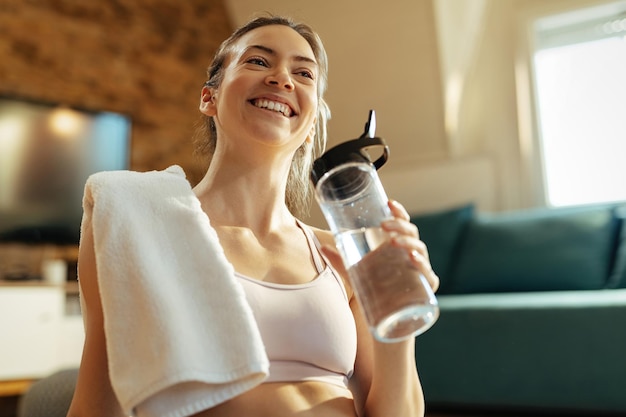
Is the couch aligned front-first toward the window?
no

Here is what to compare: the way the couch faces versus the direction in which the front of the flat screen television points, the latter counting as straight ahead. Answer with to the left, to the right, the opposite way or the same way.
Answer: to the right

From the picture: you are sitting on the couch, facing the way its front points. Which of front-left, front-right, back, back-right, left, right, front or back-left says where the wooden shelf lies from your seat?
right

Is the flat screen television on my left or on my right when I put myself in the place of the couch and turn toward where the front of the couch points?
on my right

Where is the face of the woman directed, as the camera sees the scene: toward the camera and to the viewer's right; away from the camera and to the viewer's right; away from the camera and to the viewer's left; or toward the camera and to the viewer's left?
toward the camera and to the viewer's right

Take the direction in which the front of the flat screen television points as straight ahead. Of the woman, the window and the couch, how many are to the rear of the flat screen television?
0

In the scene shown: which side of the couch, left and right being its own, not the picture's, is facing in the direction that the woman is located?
front

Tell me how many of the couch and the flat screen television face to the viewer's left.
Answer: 0

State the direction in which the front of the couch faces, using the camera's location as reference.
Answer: facing the viewer

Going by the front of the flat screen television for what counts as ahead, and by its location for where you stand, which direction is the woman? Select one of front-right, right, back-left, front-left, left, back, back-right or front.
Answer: front-right

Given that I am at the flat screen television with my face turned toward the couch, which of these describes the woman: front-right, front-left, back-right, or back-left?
front-right

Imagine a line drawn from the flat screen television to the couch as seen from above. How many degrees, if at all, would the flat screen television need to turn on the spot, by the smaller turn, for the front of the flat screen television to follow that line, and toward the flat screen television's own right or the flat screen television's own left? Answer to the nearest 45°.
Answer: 0° — it already faces it
